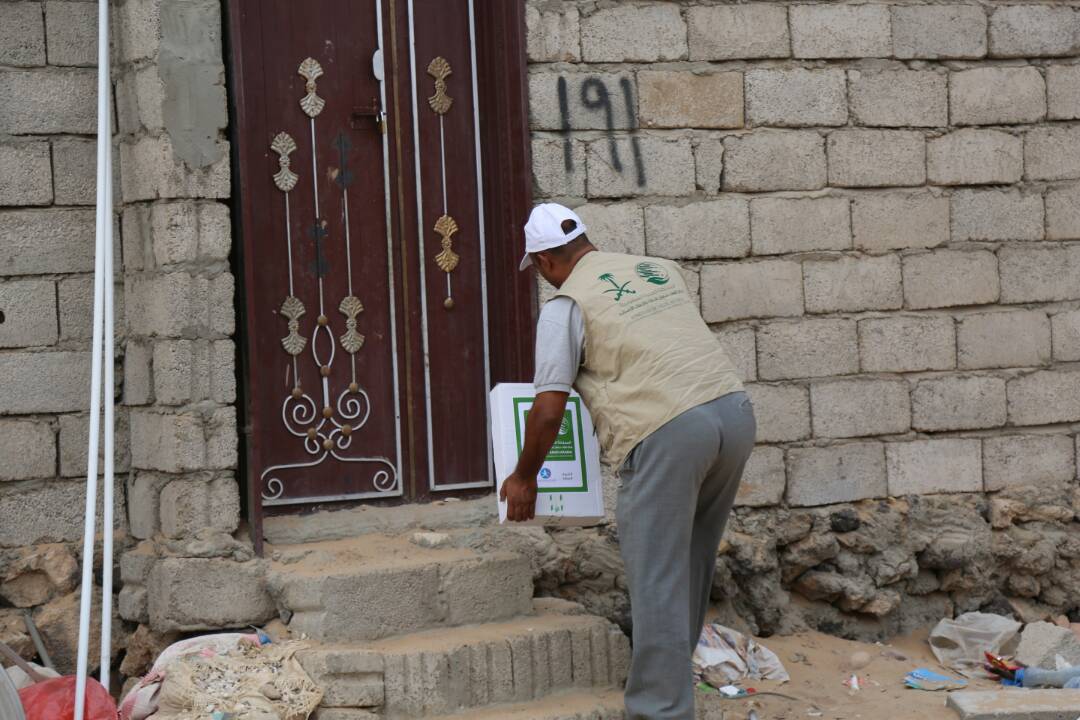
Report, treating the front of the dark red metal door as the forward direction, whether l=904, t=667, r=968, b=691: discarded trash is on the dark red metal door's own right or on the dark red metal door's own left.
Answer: on the dark red metal door's own left

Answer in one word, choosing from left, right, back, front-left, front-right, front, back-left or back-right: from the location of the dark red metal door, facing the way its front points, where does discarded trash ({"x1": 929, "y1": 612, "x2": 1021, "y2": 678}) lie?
left

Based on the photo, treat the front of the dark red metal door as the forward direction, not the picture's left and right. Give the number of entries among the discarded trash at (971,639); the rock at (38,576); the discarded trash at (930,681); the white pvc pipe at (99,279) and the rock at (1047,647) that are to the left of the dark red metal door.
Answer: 3

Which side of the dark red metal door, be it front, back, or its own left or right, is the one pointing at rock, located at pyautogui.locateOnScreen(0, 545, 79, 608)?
right

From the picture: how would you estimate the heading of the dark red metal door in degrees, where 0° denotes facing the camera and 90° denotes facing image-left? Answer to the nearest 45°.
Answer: approximately 0°
